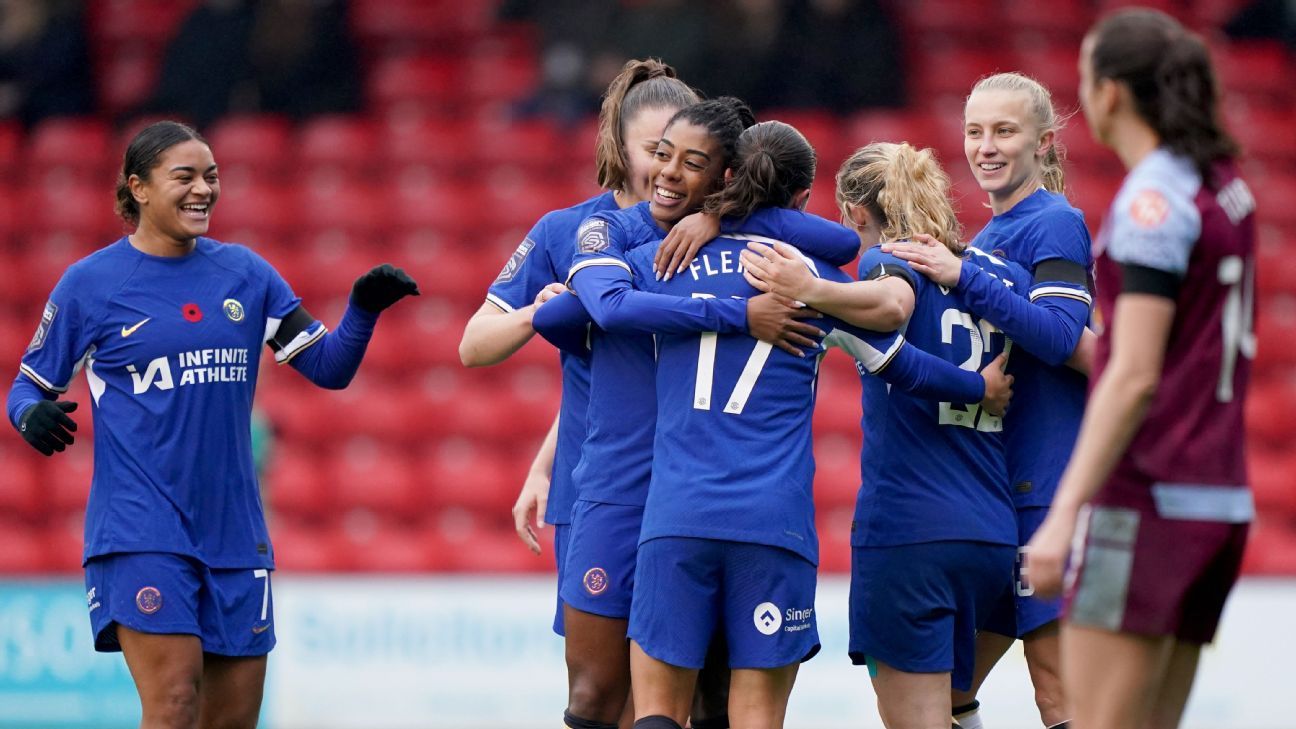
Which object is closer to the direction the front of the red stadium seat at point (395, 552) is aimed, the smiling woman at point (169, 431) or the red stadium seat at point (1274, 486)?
the smiling woman

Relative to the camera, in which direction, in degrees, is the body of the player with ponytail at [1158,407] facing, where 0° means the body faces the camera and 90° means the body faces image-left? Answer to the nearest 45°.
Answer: approximately 135°

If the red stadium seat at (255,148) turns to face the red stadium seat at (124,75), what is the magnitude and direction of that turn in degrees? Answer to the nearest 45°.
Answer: approximately 135° to its right

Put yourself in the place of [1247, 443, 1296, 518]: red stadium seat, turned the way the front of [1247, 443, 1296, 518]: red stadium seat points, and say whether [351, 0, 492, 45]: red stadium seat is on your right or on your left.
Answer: on your right

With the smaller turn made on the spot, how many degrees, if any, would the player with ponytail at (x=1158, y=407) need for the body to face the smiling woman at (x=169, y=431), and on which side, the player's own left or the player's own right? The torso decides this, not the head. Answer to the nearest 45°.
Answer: approximately 45° to the player's own left

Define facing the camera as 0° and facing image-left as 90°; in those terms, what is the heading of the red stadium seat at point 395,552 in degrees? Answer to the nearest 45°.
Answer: approximately 0°

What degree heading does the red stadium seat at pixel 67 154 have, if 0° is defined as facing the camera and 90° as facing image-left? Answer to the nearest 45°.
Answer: approximately 0°
